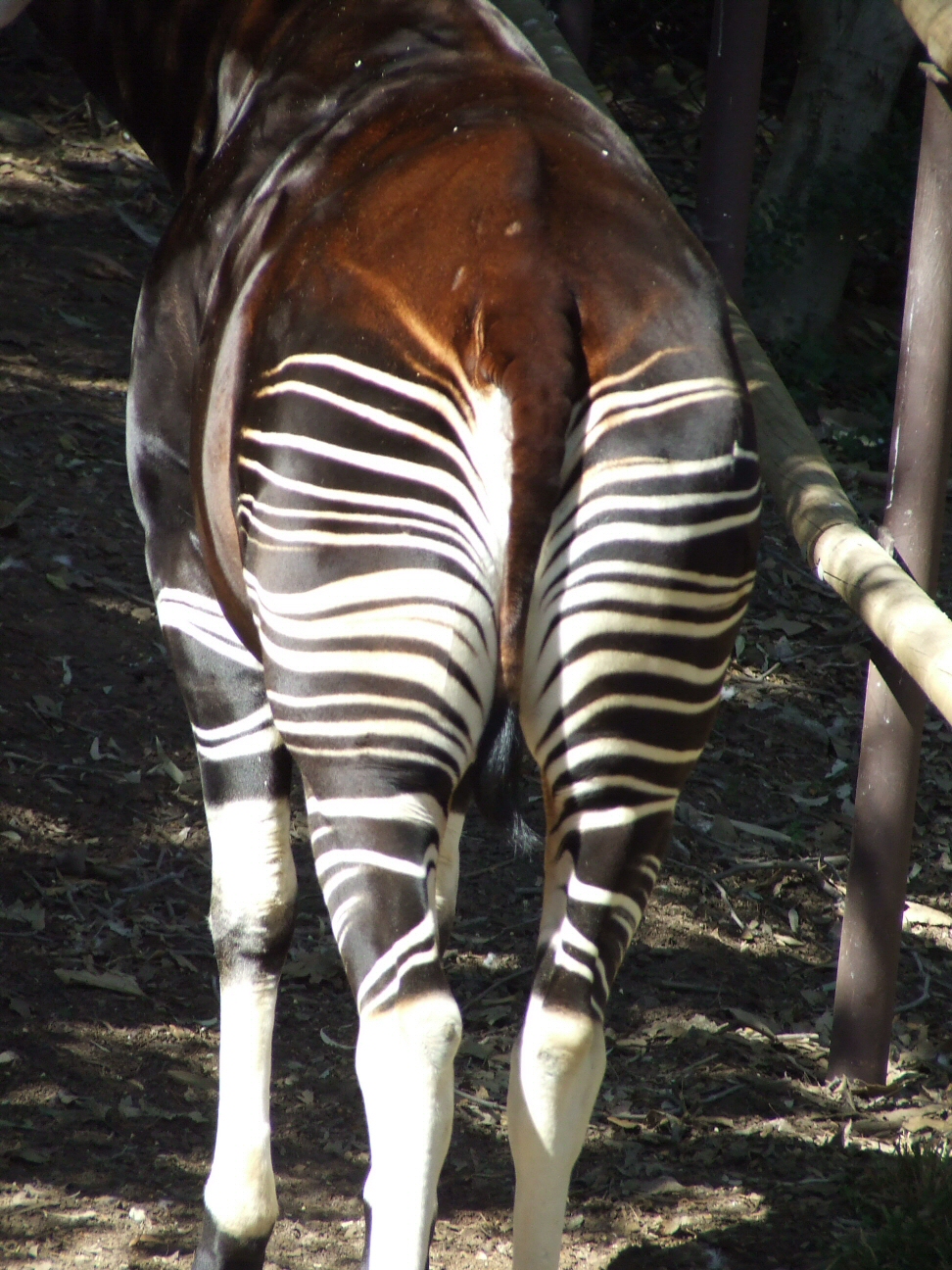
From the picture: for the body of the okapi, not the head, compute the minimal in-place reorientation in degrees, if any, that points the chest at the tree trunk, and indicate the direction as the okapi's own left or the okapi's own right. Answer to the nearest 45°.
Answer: approximately 45° to the okapi's own right

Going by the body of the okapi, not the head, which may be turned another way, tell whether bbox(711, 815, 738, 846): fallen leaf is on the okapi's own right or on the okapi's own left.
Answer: on the okapi's own right

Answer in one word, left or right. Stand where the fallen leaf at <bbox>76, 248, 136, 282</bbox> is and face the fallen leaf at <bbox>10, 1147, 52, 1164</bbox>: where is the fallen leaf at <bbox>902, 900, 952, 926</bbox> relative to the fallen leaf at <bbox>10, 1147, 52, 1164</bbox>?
left

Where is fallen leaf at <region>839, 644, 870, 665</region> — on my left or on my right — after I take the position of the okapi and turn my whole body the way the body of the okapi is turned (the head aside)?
on my right

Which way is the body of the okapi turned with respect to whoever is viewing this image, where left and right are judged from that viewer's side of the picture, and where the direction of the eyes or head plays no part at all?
facing away from the viewer and to the left of the viewer

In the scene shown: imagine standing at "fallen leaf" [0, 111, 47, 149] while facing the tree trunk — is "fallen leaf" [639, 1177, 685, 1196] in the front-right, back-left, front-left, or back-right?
front-right

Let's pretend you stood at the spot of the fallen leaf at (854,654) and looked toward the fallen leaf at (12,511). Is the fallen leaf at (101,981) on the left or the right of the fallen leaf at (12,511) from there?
left

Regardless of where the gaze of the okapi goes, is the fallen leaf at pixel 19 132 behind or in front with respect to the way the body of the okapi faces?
in front

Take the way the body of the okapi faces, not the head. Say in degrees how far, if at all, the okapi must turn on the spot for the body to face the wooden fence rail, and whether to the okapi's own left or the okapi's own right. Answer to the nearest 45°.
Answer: approximately 90° to the okapi's own right
